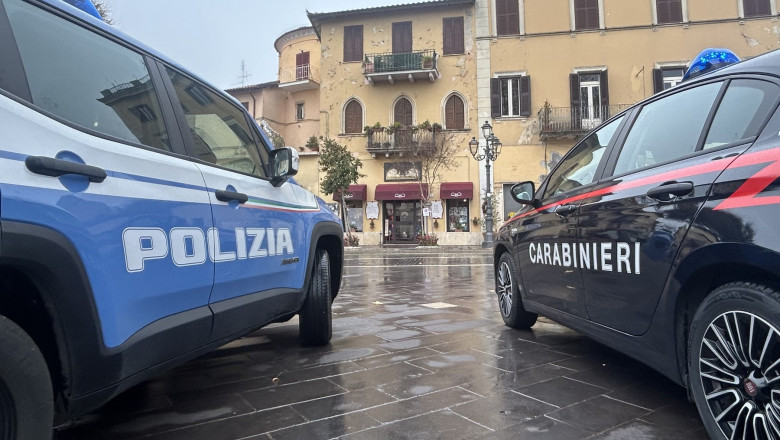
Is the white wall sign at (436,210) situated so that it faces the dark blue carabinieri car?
yes

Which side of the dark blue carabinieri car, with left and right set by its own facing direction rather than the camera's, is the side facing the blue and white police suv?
left

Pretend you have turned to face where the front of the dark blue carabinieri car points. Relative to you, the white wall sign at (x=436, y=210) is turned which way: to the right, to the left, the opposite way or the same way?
the opposite way

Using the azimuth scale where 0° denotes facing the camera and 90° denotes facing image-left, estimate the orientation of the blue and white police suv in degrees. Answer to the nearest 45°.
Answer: approximately 225°

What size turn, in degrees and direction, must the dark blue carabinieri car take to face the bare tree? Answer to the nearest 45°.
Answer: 0° — it already faces it

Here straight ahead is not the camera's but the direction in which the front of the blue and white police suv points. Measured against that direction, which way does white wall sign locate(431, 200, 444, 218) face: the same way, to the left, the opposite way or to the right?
the opposite way

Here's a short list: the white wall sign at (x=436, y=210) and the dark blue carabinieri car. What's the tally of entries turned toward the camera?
1

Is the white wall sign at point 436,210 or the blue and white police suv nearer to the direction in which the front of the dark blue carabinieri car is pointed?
the white wall sign

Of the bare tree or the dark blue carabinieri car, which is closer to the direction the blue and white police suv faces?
the bare tree

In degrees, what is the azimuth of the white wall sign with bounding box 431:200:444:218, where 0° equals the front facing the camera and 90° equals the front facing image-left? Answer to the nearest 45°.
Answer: approximately 0°
